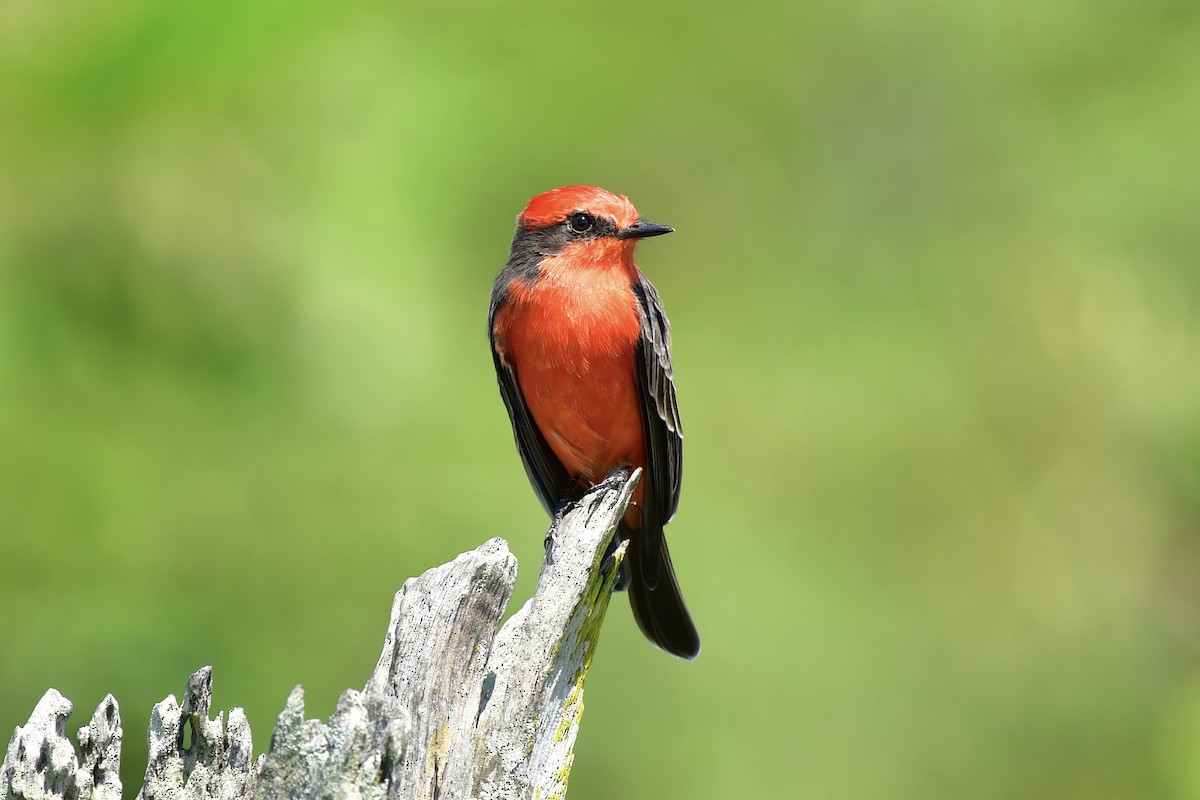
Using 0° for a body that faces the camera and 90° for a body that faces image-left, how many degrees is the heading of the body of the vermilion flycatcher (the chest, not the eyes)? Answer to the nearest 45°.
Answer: approximately 0°
